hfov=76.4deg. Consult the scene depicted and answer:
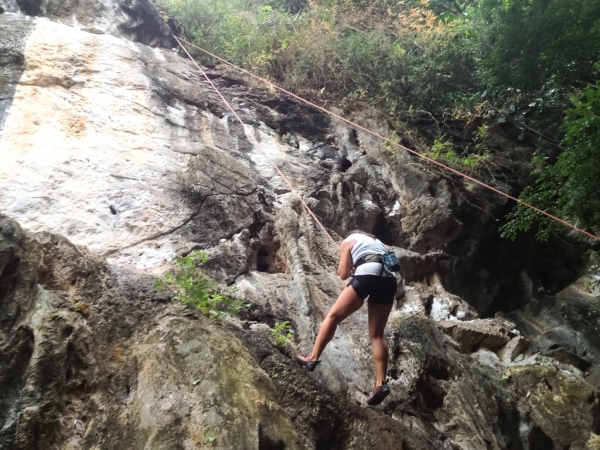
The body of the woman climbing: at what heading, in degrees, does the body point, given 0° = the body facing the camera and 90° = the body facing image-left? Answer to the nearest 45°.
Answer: approximately 135°
